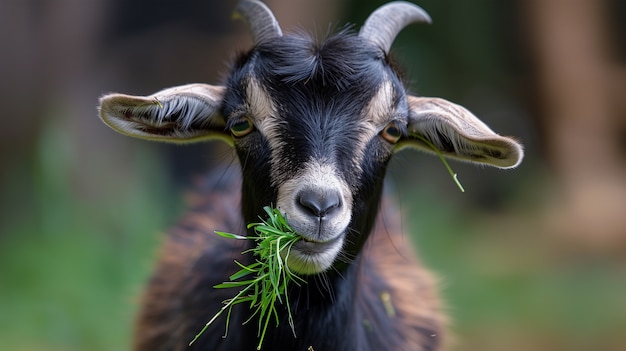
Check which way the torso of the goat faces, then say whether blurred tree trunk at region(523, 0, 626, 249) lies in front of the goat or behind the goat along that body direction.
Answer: behind

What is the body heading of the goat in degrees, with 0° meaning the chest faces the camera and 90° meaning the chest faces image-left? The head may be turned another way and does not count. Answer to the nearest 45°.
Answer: approximately 0°
